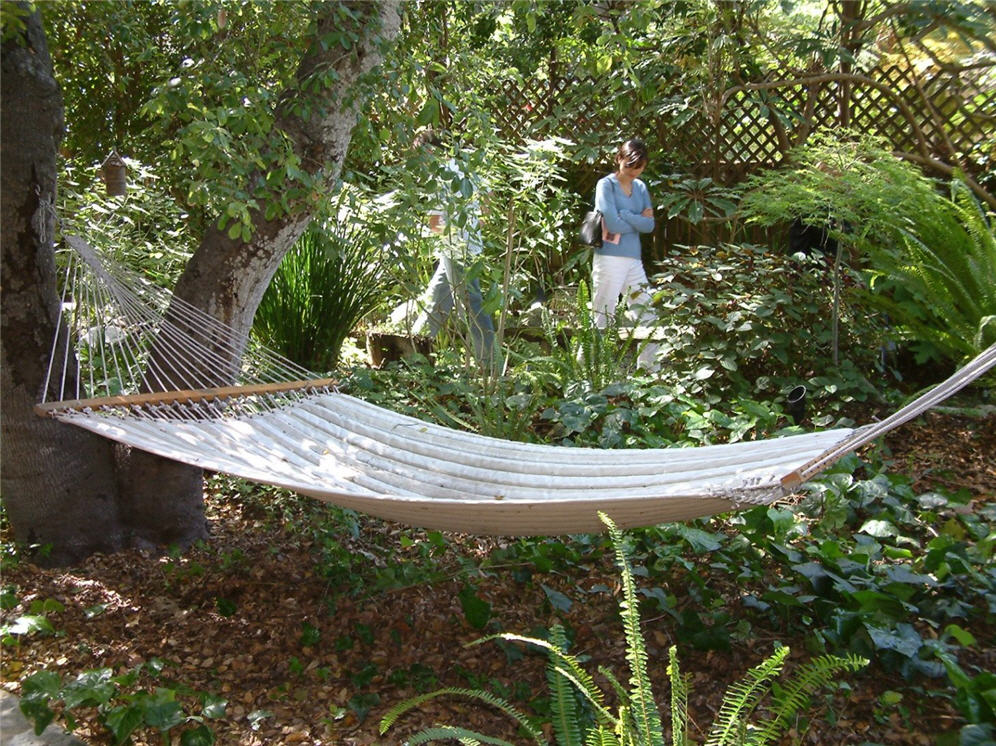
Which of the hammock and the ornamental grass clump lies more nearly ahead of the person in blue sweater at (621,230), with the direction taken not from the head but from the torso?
the hammock

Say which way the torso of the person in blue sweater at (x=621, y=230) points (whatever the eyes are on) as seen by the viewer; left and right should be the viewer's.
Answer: facing the viewer and to the right of the viewer

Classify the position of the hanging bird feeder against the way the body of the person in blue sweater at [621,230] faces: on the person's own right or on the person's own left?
on the person's own right

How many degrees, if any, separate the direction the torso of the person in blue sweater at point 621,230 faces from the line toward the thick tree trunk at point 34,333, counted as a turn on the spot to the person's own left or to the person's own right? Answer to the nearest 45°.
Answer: approximately 90° to the person's own right

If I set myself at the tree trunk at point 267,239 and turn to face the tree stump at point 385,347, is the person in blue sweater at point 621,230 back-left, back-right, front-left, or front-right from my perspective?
front-right

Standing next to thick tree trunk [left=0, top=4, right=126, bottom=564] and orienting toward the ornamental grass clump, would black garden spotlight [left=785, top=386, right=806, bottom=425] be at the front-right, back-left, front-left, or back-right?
front-right

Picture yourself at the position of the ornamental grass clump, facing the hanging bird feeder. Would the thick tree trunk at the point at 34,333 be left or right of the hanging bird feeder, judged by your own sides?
left

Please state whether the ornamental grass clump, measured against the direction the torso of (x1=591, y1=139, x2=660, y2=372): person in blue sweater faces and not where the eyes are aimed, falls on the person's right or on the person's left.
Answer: on the person's right

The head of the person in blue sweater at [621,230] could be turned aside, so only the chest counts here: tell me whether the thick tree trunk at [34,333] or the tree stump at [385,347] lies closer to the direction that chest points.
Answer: the thick tree trunk
